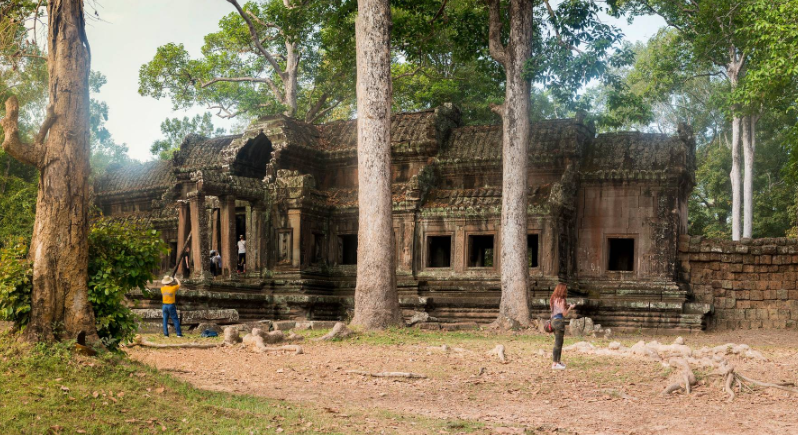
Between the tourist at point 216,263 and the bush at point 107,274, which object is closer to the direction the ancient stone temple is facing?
the bush

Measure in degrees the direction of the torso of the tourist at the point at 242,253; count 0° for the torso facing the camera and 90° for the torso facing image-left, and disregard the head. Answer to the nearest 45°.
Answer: approximately 0°

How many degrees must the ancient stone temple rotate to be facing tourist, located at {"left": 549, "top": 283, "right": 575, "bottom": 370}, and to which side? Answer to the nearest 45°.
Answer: approximately 45° to its left

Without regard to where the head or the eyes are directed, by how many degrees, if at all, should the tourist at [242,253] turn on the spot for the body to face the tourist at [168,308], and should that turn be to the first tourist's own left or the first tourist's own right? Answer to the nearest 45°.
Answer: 0° — they already face them

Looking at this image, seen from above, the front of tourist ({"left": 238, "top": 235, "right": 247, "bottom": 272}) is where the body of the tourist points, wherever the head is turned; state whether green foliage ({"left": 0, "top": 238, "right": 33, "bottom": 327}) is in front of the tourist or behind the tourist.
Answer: in front

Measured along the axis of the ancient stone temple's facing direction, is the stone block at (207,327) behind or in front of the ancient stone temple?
in front

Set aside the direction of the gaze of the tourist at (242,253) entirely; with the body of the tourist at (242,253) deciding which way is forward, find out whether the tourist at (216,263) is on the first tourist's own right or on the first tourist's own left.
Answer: on the first tourist's own right

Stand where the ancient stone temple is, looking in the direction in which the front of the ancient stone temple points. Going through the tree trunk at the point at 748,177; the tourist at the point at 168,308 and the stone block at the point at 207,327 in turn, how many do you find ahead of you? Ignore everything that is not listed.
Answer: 2
